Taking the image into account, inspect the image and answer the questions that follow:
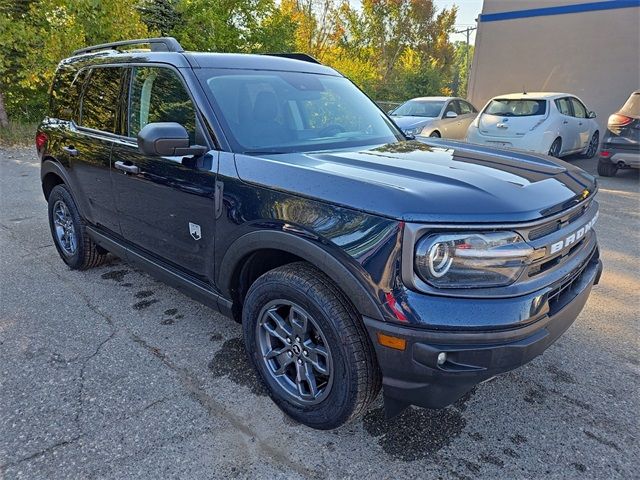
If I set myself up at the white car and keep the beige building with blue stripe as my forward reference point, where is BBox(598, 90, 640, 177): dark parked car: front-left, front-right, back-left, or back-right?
back-right

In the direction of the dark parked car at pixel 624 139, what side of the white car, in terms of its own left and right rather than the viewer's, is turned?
right

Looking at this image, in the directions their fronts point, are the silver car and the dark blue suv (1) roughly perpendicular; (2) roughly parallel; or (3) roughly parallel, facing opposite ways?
roughly perpendicular

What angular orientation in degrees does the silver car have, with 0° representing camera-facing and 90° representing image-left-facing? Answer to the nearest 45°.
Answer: approximately 45°

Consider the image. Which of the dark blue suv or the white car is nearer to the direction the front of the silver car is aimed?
the dark blue suv

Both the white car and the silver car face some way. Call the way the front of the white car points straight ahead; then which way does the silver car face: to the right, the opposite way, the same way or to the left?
the opposite way

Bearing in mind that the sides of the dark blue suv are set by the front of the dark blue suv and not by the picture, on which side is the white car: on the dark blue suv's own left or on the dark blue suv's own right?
on the dark blue suv's own left

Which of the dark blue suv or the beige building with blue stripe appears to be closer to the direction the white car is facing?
the beige building with blue stripe

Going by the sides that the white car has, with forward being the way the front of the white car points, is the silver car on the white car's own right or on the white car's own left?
on the white car's own left

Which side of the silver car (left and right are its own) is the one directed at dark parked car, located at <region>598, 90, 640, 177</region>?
left
